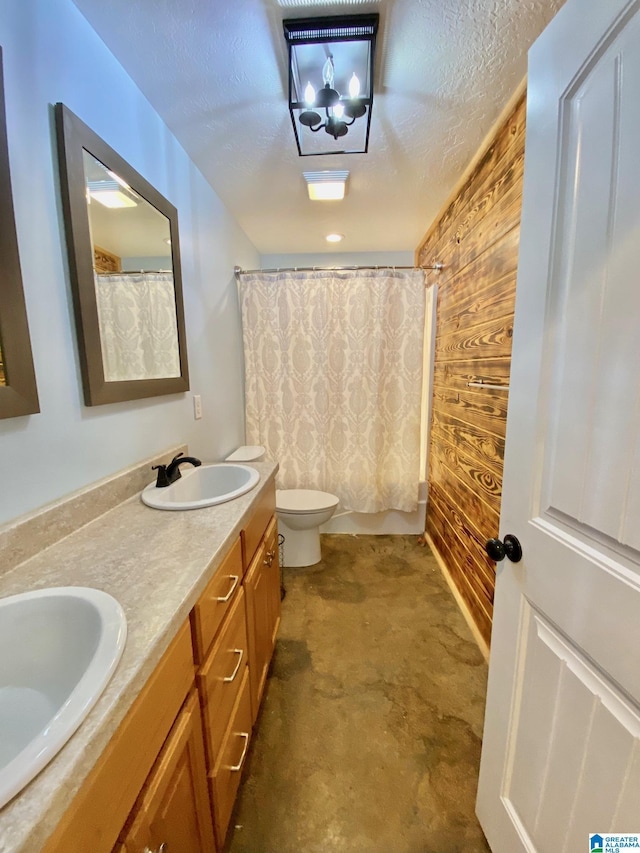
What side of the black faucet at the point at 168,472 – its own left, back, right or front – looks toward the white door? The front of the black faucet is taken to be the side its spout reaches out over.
front

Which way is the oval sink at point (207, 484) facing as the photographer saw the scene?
facing the viewer and to the right of the viewer

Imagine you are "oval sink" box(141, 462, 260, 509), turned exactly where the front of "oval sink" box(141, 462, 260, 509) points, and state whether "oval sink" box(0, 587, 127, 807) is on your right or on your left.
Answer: on your right

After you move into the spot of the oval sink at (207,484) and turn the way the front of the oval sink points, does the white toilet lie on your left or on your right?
on your left

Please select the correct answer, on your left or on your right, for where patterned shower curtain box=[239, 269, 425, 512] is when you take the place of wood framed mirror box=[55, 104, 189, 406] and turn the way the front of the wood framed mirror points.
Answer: on your left

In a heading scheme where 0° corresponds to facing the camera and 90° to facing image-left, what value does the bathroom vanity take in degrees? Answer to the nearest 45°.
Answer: approximately 315°

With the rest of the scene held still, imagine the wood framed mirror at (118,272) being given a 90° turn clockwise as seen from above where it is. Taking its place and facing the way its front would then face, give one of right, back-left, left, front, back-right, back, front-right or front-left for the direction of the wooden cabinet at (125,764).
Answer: front-left

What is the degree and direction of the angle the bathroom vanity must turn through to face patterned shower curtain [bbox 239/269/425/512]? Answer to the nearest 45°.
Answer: approximately 90° to its left
